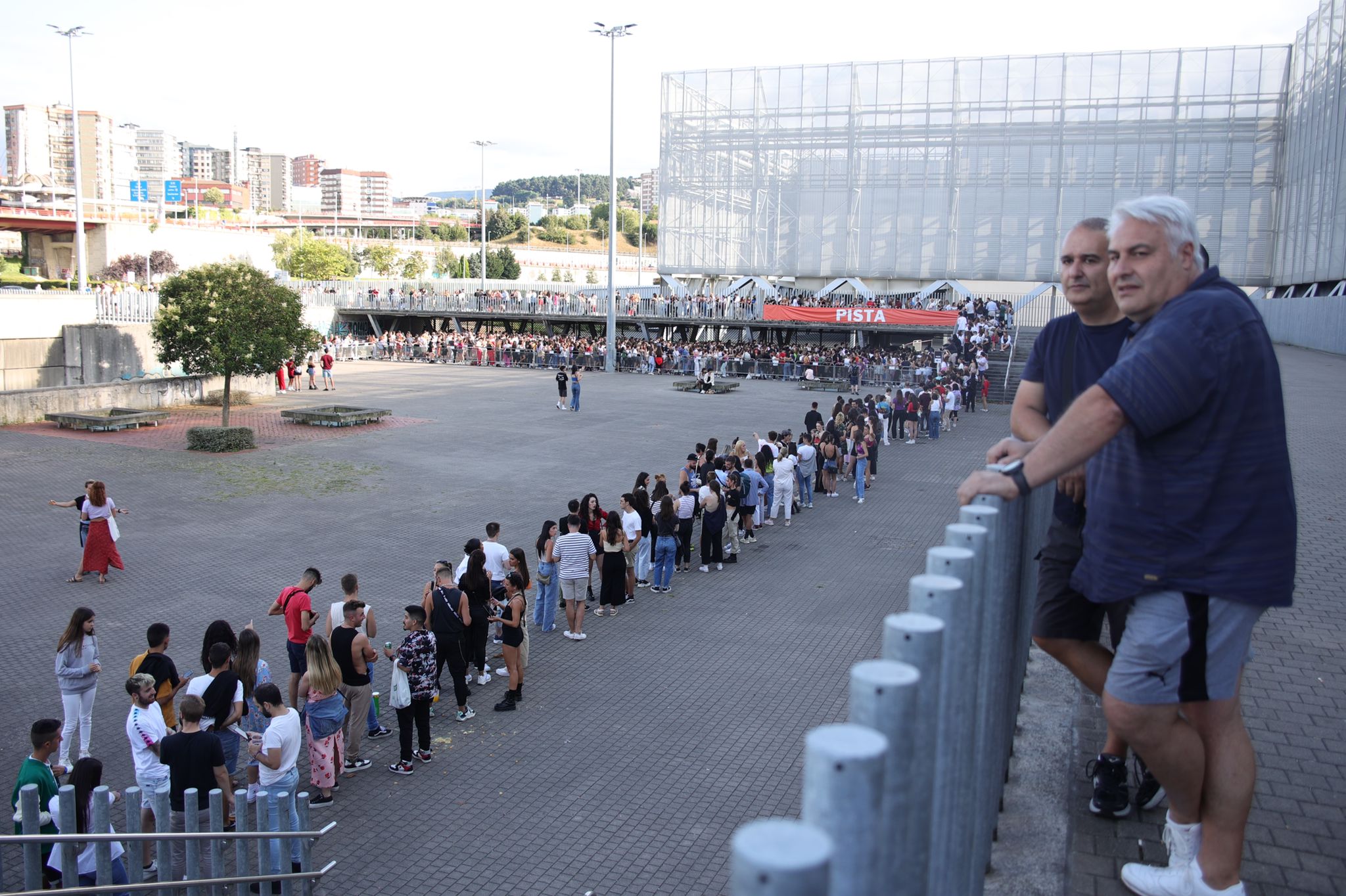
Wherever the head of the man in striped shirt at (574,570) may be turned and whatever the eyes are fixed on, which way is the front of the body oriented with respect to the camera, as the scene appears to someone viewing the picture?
away from the camera

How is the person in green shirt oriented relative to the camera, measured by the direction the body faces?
to the viewer's right

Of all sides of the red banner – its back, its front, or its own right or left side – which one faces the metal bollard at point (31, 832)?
front

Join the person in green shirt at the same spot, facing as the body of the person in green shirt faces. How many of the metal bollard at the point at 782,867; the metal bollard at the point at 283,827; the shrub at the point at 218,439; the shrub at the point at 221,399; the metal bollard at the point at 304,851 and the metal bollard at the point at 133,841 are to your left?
2

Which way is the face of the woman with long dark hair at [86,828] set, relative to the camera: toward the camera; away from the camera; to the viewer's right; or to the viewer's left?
away from the camera

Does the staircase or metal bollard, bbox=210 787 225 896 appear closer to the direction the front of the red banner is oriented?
the metal bollard

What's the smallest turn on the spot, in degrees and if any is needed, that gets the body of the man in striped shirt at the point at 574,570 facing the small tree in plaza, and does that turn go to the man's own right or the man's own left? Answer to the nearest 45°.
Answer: approximately 45° to the man's own left

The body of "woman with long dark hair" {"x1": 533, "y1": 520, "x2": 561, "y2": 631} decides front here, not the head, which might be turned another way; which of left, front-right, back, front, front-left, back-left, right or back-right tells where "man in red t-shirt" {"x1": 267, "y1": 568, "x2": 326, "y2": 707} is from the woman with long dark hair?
back

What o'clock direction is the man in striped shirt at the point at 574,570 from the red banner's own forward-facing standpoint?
The man in striped shirt is roughly at 12 o'clock from the red banner.

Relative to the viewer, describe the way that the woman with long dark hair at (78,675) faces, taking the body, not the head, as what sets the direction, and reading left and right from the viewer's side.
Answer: facing the viewer and to the right of the viewer
